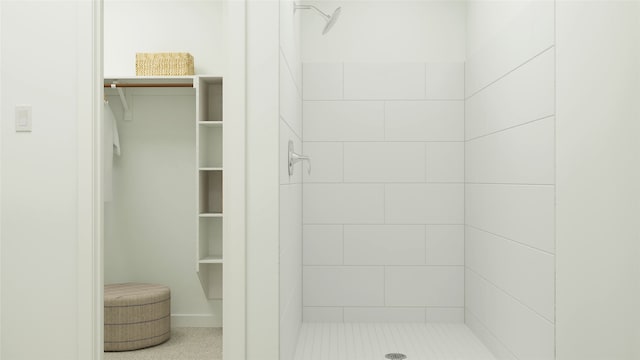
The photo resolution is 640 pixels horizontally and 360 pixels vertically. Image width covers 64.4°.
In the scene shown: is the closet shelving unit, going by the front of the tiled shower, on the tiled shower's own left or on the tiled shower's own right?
on the tiled shower's own right

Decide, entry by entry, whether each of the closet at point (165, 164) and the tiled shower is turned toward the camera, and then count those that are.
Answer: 2

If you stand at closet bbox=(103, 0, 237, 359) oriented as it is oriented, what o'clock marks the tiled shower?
The tiled shower is roughly at 10 o'clock from the closet.

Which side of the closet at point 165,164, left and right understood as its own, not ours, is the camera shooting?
front

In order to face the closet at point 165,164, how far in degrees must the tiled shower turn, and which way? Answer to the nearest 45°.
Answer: approximately 90° to its right

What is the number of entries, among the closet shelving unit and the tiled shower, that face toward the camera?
2

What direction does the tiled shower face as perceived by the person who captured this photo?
facing the viewer

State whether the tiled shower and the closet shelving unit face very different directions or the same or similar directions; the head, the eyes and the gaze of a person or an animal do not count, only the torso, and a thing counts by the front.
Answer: same or similar directions

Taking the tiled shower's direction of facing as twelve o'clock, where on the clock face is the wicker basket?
The wicker basket is roughly at 3 o'clock from the tiled shower.

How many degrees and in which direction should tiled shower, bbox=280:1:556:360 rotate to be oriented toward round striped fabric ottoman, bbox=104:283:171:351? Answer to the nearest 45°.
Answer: approximately 90° to its right

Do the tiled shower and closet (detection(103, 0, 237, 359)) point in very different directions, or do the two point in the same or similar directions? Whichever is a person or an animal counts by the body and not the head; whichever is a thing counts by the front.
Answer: same or similar directions

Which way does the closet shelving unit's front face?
toward the camera
